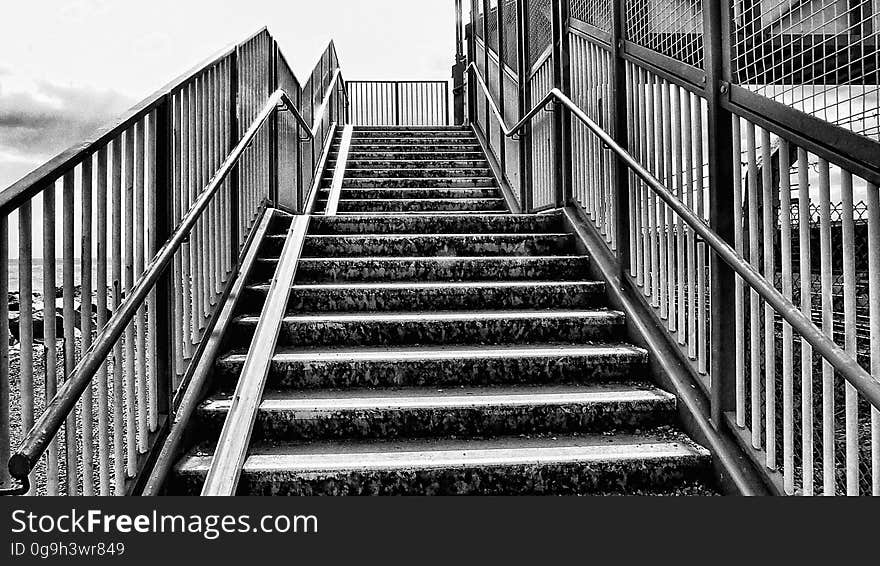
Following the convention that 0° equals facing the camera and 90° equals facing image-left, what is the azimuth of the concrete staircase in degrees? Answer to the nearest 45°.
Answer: approximately 0°
